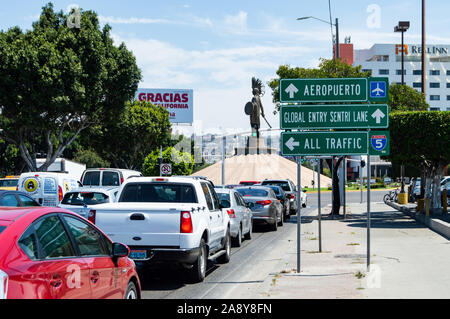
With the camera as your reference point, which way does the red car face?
facing away from the viewer and to the right of the viewer

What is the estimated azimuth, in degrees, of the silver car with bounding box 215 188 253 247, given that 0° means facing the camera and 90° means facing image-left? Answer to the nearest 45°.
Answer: approximately 180°

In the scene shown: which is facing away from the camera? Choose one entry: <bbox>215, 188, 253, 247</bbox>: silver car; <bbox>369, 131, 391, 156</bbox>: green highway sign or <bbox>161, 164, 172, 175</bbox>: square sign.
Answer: the silver car

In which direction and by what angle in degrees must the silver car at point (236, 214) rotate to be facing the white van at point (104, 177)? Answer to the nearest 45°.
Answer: approximately 45° to its left

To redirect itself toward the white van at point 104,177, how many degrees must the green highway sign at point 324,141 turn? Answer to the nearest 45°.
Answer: approximately 135° to its right

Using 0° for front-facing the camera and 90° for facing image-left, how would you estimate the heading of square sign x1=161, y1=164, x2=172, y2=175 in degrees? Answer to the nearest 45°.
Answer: approximately 0°

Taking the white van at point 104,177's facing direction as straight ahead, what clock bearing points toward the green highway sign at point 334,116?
The green highway sign is roughly at 4 o'clock from the white van.
